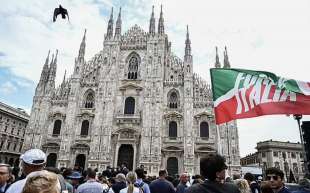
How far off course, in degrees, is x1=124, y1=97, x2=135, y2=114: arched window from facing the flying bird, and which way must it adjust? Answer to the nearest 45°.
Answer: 0° — it already faces it

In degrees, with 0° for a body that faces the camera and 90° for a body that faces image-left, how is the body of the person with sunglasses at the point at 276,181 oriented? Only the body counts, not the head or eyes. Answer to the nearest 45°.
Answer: approximately 45°

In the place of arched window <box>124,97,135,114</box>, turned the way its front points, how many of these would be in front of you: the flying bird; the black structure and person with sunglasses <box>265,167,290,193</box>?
3

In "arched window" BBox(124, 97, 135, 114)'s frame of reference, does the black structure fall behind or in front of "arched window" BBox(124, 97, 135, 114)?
in front

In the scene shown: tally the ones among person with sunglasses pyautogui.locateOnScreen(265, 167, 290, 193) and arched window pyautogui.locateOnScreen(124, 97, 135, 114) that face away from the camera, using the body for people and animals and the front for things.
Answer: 0

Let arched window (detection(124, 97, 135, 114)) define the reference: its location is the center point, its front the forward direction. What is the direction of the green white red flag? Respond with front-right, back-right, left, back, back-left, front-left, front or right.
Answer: front

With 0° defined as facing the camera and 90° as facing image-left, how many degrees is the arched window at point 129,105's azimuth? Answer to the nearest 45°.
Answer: approximately 0°

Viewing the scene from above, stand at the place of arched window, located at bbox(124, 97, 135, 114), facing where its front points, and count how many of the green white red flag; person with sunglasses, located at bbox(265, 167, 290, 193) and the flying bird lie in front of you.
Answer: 3

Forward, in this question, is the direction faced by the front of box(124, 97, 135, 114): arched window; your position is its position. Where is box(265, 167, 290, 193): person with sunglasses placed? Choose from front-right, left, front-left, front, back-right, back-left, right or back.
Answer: front

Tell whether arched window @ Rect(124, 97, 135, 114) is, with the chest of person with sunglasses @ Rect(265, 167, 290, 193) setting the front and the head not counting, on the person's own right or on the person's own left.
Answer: on the person's own right

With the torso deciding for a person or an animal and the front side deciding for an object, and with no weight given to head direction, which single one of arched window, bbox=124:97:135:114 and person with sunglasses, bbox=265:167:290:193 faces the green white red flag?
the arched window
